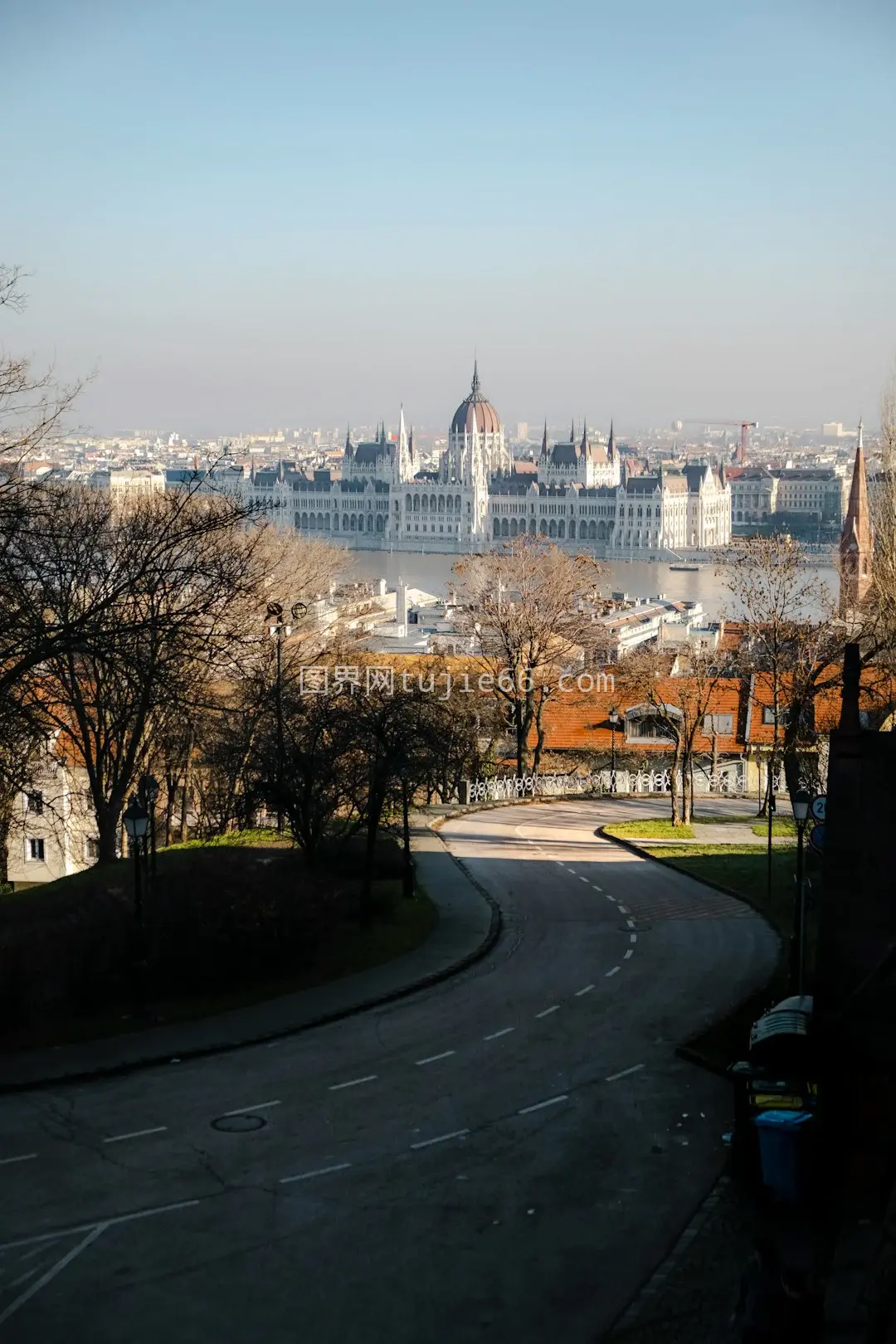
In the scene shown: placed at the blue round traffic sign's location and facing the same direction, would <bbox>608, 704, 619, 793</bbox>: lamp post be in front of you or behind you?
behind

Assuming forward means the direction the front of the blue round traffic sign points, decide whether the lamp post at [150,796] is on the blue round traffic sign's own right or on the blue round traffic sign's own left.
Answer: on the blue round traffic sign's own right

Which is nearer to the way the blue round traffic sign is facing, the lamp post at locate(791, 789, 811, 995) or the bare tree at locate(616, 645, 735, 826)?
the lamp post

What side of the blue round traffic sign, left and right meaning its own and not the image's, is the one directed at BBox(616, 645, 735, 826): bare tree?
back

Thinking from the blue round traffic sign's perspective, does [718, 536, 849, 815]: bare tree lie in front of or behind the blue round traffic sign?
behind

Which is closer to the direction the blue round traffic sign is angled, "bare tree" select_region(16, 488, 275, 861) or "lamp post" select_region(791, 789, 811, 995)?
the lamp post

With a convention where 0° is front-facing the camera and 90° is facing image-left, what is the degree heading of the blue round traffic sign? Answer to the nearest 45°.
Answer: approximately 0°

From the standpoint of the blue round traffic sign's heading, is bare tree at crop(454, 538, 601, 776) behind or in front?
behind

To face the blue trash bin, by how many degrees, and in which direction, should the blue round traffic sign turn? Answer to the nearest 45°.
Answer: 0° — it already faces it

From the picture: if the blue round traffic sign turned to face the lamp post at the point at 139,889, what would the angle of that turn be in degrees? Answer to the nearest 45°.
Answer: approximately 90° to its right

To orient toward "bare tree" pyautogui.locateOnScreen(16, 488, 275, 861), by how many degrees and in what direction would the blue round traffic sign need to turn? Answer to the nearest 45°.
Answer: approximately 90° to its right
